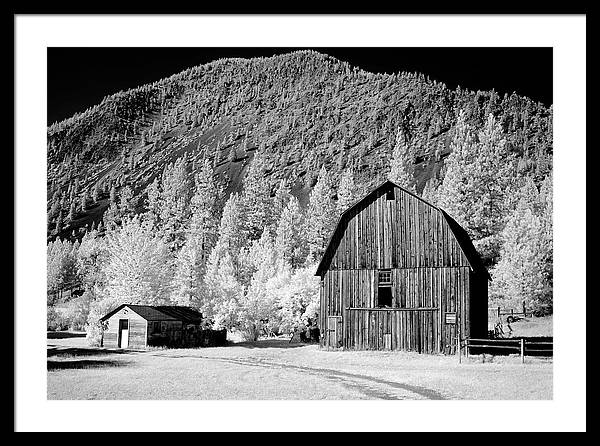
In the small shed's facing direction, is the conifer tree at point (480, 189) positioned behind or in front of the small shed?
behind

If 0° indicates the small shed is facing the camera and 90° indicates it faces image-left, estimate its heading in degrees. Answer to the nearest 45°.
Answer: approximately 45°

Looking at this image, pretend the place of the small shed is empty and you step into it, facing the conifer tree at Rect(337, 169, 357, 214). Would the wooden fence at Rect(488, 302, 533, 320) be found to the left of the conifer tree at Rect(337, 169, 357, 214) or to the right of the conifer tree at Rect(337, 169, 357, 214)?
right

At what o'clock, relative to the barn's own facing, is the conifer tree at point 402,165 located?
The conifer tree is roughly at 6 o'clock from the barn.

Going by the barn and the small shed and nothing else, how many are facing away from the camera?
0

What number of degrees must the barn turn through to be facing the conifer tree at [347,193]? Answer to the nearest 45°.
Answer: approximately 180°

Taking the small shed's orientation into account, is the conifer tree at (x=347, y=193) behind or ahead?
behind

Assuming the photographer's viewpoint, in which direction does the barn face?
facing the viewer

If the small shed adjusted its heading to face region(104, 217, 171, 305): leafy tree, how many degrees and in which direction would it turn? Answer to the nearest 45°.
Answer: approximately 135° to its right

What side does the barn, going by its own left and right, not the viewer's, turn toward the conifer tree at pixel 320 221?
back
